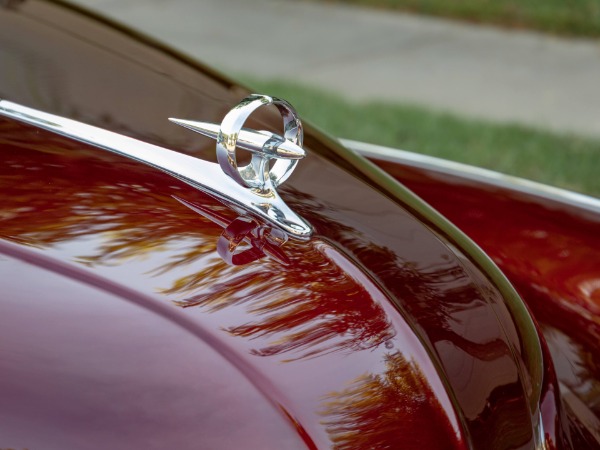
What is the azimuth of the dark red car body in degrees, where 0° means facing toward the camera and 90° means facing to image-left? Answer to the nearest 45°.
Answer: approximately 315°
